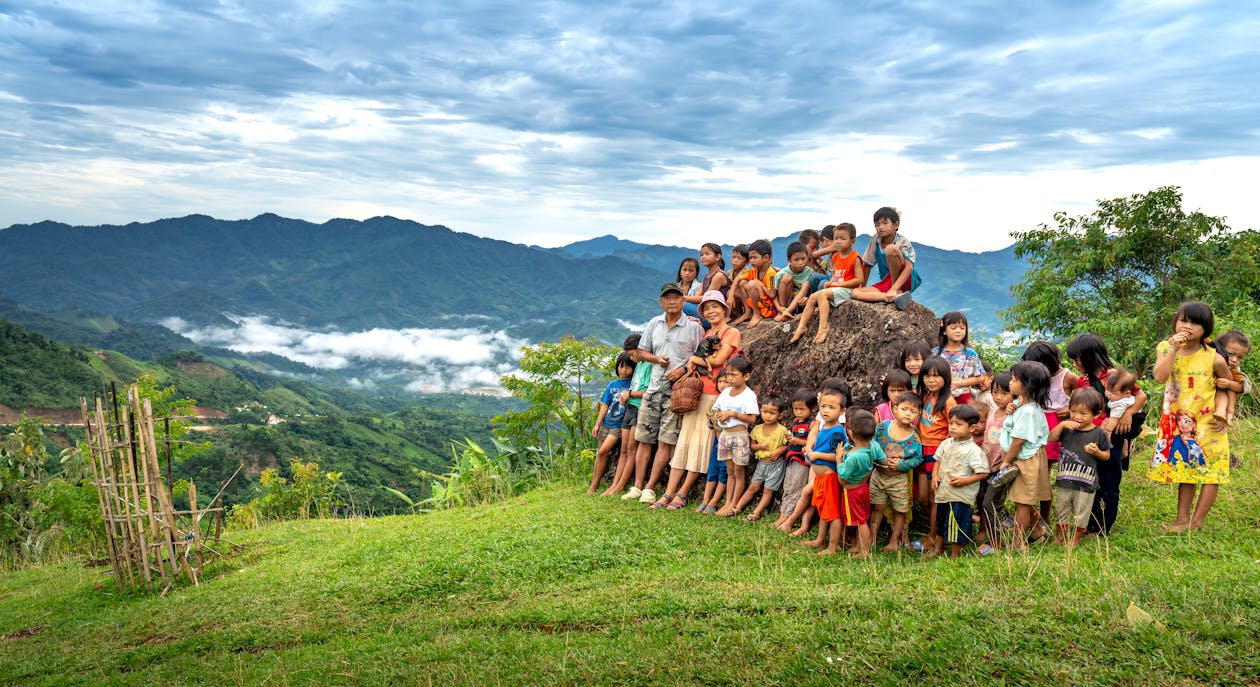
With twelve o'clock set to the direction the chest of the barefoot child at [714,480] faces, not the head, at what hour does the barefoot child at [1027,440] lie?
the barefoot child at [1027,440] is roughly at 9 o'clock from the barefoot child at [714,480].

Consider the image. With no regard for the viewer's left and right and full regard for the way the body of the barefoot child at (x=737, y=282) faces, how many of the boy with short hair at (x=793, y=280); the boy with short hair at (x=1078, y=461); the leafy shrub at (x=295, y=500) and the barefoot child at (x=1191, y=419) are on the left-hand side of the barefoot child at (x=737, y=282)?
3

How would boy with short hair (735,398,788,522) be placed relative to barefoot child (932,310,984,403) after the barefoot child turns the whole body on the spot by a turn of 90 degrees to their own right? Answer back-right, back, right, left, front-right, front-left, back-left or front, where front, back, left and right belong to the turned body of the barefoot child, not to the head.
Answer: front

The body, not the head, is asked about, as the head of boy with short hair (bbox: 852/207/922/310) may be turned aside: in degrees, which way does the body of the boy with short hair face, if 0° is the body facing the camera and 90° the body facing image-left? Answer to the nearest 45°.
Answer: approximately 45°

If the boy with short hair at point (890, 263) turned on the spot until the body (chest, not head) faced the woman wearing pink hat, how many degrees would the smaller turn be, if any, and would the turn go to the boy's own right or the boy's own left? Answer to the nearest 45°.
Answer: approximately 45° to the boy's own right

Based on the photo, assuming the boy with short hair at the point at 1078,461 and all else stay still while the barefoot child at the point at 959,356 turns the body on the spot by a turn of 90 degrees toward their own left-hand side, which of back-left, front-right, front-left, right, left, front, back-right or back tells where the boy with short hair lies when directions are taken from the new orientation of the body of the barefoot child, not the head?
front-right

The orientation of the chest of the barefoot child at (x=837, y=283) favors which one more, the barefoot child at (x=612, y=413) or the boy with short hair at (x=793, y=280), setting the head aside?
the barefoot child

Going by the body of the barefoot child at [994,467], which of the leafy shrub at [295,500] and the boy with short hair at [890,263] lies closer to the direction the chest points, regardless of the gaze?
the leafy shrub

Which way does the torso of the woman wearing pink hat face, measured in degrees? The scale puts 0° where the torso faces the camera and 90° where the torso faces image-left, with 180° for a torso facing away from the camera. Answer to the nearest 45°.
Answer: approximately 45°

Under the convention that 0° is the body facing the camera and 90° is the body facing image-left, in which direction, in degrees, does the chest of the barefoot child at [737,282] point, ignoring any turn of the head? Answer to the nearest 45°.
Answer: approximately 45°

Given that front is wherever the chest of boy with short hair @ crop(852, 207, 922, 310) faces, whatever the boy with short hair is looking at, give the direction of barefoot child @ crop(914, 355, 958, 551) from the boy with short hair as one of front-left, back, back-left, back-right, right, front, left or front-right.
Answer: front-left
